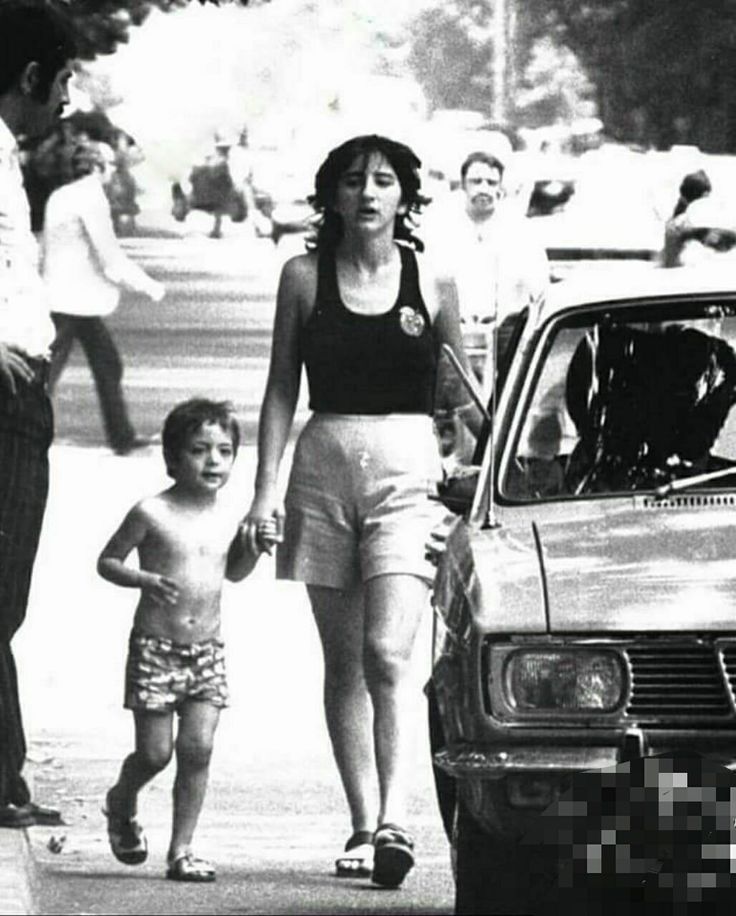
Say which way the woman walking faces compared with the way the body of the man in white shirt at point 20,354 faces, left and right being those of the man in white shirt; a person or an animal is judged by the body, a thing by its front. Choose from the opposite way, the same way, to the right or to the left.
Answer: to the right

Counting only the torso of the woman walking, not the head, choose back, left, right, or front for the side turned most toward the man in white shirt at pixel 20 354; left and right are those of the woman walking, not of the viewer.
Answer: right

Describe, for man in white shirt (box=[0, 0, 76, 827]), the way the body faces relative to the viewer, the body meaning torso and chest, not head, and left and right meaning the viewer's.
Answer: facing to the right of the viewer

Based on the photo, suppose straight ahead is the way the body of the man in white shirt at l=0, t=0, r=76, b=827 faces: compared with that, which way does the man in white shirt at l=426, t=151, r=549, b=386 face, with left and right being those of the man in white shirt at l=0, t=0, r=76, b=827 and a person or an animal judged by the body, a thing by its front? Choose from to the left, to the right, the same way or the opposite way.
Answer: to the right

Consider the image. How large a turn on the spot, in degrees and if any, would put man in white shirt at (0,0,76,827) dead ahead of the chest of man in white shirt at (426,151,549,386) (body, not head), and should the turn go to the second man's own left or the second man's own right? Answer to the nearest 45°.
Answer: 0° — they already face them

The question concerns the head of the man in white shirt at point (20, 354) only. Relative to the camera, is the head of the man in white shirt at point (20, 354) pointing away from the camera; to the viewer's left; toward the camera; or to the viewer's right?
to the viewer's right
